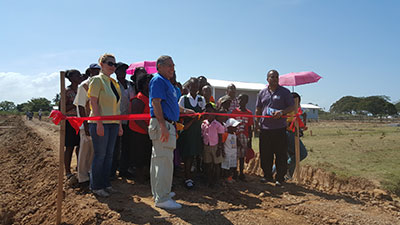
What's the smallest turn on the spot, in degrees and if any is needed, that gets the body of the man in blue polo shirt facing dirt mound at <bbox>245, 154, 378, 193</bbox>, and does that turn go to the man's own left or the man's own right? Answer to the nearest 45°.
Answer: approximately 45° to the man's own left

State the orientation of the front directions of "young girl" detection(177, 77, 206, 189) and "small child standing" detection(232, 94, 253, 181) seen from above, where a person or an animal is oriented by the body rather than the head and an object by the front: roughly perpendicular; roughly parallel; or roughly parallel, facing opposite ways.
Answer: roughly parallel

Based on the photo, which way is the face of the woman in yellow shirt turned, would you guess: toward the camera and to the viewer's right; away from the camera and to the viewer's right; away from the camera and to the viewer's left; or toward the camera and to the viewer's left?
toward the camera and to the viewer's right

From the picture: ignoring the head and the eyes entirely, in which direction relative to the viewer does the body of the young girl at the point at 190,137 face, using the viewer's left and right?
facing the viewer

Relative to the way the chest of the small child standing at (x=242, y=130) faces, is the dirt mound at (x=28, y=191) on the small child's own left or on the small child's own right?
on the small child's own right

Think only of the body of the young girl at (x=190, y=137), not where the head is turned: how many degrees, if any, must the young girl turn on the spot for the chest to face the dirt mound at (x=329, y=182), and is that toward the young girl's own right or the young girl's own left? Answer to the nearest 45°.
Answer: approximately 135° to the young girl's own left

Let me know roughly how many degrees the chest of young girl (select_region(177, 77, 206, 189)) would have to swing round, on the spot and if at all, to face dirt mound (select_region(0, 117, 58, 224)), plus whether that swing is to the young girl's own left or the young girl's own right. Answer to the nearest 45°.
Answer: approximately 90° to the young girl's own right

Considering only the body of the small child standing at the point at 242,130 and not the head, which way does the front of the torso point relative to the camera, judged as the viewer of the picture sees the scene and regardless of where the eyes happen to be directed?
toward the camera

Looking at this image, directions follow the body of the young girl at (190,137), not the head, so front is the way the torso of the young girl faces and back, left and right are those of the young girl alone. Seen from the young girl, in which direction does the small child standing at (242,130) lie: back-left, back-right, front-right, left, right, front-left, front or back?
back-left
